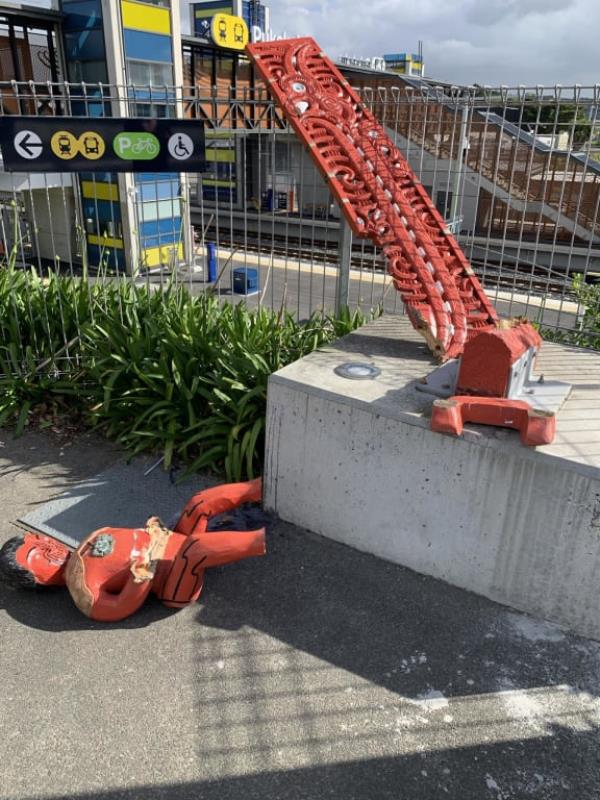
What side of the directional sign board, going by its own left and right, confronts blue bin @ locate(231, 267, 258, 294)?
back

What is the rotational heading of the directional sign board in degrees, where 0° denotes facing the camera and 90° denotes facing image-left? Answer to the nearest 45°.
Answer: approximately 0°

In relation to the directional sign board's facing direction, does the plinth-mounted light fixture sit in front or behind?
in front

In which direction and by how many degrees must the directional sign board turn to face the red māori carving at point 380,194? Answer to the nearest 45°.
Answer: approximately 45° to its left

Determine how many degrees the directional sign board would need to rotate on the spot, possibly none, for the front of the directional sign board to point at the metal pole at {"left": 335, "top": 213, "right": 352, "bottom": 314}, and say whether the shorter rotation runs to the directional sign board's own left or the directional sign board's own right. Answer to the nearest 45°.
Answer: approximately 90° to the directional sign board's own left

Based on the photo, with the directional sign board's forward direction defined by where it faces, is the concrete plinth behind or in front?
in front

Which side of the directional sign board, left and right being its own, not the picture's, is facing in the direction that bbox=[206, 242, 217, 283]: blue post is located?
back

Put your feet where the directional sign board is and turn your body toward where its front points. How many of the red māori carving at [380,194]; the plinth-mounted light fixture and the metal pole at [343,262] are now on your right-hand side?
0
